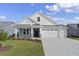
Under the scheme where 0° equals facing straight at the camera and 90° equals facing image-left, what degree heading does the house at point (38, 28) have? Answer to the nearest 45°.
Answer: approximately 0°

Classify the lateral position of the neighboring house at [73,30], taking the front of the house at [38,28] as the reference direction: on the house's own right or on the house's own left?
on the house's own left

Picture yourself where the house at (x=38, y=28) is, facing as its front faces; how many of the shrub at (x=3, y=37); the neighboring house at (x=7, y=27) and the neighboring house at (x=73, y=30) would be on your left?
1

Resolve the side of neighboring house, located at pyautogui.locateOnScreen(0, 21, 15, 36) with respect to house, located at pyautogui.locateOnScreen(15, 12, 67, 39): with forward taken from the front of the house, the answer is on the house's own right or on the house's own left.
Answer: on the house's own right

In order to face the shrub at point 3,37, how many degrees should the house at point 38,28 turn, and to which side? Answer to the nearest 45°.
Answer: approximately 90° to its right
